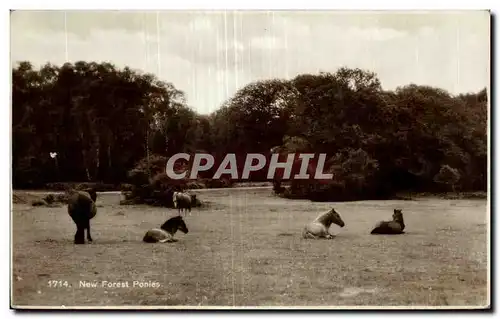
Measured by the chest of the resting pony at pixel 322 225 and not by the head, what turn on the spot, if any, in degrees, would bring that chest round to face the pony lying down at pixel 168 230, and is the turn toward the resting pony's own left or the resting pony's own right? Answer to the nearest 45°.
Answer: approximately 180°

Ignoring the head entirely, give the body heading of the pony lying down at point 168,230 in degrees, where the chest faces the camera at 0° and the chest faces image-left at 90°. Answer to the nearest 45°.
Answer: approximately 270°

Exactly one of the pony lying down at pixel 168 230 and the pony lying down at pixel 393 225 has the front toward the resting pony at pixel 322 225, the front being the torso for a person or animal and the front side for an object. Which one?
the pony lying down at pixel 168 230

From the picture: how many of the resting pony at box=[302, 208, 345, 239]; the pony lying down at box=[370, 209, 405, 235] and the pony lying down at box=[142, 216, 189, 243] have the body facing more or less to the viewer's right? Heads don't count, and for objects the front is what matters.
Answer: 3

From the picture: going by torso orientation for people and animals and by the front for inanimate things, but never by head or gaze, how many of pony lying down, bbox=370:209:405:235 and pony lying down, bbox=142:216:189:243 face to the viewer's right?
2

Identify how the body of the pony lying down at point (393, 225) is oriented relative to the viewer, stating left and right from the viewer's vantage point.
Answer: facing to the right of the viewer

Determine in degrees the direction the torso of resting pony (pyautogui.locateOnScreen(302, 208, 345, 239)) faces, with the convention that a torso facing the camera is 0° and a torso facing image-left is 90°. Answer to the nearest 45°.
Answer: approximately 270°

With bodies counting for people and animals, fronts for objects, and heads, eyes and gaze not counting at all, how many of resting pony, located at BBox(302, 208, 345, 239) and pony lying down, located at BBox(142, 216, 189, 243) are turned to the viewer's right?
2
